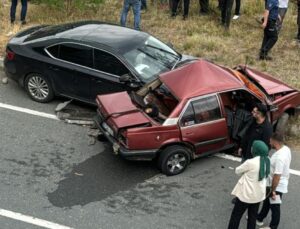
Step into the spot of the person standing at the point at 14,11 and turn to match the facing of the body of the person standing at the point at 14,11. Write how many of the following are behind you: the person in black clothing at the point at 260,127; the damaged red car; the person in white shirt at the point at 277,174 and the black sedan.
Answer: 0

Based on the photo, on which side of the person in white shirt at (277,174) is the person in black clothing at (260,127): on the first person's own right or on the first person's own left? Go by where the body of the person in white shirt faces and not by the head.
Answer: on the first person's own right

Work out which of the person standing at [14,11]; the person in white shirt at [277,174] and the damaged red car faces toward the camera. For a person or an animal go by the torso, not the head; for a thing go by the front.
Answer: the person standing

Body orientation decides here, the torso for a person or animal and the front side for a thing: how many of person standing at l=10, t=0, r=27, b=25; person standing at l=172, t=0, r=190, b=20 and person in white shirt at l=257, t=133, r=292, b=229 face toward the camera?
2

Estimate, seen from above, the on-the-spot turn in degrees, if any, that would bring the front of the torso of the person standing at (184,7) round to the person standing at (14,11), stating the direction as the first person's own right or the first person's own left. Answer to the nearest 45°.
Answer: approximately 90° to the first person's own right

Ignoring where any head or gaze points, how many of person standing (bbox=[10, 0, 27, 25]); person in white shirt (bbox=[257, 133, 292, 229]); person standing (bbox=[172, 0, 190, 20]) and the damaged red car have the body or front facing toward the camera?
2

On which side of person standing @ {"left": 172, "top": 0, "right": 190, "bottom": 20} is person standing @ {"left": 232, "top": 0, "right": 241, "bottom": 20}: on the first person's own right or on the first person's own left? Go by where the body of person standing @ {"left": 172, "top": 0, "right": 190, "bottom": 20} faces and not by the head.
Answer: on the first person's own left

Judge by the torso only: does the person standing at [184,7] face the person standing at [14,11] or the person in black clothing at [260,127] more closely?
the person in black clothing

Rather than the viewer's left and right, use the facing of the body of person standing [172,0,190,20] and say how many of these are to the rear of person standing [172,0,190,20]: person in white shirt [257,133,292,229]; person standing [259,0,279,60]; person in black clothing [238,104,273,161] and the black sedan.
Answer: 0

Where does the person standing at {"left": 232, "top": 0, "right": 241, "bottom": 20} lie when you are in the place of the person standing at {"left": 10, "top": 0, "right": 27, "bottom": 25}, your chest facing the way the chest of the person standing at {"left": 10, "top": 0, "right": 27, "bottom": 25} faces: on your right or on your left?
on your left

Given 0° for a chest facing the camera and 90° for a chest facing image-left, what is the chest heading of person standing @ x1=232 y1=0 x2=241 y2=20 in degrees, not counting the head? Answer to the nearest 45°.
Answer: approximately 45°

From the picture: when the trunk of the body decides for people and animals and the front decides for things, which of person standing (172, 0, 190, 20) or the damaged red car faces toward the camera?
the person standing

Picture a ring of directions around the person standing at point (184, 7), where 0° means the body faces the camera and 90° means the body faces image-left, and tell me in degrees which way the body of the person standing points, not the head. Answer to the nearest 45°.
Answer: approximately 0°

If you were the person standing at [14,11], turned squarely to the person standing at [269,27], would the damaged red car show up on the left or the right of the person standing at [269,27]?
right

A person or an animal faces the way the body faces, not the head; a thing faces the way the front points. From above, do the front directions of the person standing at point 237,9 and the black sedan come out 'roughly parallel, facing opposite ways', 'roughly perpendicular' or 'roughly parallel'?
roughly perpendicular
